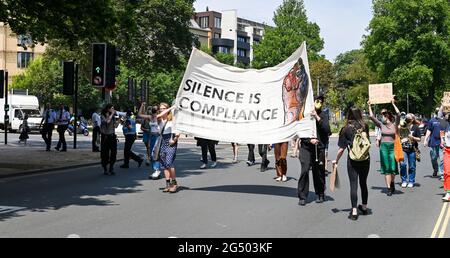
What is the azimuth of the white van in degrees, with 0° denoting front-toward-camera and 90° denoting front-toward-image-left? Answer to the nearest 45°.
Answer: approximately 315°

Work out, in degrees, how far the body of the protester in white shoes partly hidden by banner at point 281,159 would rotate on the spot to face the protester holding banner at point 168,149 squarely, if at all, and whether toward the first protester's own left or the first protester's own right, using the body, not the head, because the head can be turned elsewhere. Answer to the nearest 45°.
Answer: approximately 45° to the first protester's own right

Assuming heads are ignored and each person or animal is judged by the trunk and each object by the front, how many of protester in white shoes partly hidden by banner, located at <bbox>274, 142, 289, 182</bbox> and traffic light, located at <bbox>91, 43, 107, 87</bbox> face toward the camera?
2

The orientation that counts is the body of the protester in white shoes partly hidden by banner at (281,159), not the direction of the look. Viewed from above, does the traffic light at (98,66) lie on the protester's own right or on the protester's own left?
on the protester's own right

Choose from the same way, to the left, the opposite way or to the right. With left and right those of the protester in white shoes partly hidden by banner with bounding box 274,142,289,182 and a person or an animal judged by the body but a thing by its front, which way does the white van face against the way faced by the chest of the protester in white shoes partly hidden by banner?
to the left

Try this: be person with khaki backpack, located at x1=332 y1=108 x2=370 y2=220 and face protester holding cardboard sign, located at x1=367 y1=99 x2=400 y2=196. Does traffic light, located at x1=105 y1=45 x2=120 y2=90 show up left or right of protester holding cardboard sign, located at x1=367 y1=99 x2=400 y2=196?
left

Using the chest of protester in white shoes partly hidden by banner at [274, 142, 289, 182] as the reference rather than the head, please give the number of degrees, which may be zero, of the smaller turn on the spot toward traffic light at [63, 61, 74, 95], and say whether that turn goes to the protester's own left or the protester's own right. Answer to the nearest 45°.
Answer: approximately 135° to the protester's own right

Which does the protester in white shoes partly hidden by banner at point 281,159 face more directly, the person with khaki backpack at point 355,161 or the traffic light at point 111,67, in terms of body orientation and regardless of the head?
the person with khaki backpack

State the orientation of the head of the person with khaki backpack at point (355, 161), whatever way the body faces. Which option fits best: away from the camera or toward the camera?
away from the camera

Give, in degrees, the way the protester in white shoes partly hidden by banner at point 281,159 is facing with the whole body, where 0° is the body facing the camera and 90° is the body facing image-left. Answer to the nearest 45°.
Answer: approximately 0°

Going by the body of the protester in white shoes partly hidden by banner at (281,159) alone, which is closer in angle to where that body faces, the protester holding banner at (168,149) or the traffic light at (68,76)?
the protester holding banner
